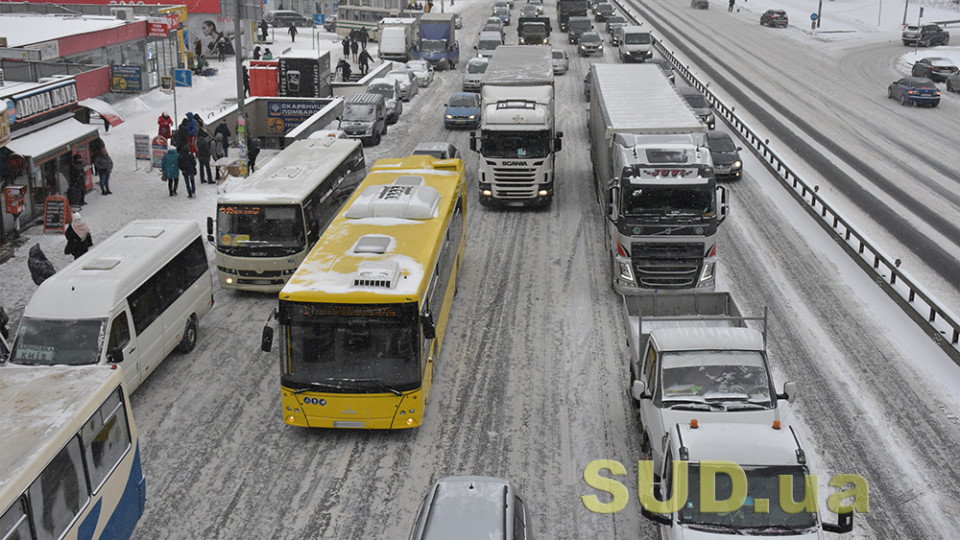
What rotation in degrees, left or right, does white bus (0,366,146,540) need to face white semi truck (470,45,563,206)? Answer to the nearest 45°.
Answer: approximately 180°

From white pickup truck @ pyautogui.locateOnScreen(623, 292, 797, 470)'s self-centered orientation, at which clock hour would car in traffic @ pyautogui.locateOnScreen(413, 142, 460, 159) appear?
The car in traffic is roughly at 5 o'clock from the white pickup truck.

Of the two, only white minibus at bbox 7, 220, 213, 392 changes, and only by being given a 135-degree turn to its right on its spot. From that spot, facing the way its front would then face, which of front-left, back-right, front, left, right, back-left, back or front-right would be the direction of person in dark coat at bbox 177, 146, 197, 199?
front

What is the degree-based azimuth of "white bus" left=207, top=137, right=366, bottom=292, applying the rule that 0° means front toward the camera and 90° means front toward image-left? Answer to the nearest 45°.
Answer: approximately 45°

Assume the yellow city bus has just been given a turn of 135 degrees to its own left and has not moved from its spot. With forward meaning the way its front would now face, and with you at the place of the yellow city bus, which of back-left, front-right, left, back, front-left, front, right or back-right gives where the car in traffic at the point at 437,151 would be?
front-left

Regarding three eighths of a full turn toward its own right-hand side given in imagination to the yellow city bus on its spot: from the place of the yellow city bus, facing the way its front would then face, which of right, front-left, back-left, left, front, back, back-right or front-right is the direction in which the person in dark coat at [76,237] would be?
front

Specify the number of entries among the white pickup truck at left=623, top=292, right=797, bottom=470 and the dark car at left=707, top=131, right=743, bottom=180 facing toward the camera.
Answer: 2

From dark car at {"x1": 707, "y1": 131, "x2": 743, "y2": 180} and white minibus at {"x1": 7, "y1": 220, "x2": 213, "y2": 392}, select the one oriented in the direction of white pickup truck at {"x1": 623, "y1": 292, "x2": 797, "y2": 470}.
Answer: the dark car

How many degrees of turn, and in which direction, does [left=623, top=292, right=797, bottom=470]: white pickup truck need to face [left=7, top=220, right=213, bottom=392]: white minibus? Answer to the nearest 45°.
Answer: approximately 90° to its right

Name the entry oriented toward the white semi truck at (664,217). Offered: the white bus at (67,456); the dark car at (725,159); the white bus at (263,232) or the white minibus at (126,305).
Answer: the dark car

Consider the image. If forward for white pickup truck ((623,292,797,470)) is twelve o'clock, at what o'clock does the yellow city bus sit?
The yellow city bus is roughly at 3 o'clock from the white pickup truck.

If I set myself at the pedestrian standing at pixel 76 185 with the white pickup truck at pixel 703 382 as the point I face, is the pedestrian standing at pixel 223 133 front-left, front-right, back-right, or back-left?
back-left

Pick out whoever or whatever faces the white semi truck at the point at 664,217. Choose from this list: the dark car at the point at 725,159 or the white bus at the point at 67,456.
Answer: the dark car
